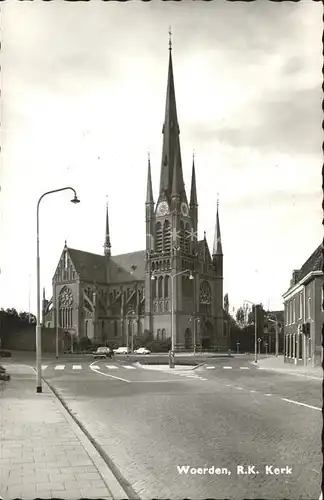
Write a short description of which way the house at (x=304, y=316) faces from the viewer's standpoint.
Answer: facing the viewer and to the left of the viewer
